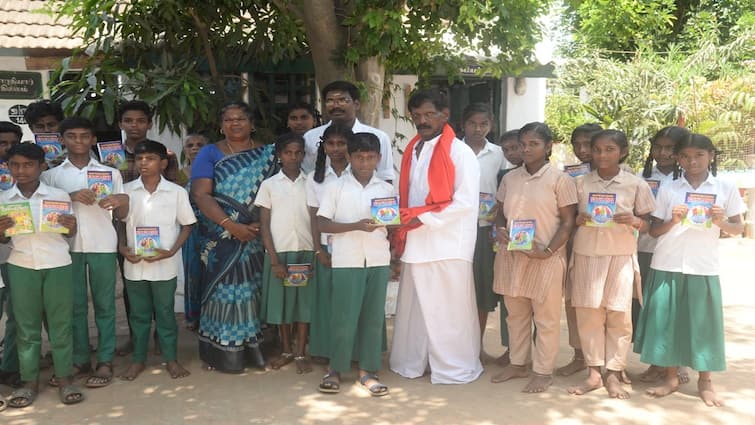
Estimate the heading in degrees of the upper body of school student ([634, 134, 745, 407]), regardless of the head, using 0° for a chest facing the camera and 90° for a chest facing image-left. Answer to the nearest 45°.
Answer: approximately 0°

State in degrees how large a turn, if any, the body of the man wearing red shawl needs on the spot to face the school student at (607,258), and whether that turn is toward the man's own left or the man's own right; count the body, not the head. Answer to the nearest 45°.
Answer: approximately 135° to the man's own left

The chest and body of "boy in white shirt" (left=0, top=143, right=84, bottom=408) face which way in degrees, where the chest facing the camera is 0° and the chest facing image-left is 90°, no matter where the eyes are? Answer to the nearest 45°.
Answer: approximately 0°

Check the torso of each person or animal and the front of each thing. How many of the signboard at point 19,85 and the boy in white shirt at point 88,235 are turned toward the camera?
2

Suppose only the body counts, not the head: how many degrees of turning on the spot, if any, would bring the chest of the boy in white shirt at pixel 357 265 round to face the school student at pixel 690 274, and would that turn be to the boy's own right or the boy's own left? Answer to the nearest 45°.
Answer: approximately 90° to the boy's own left
